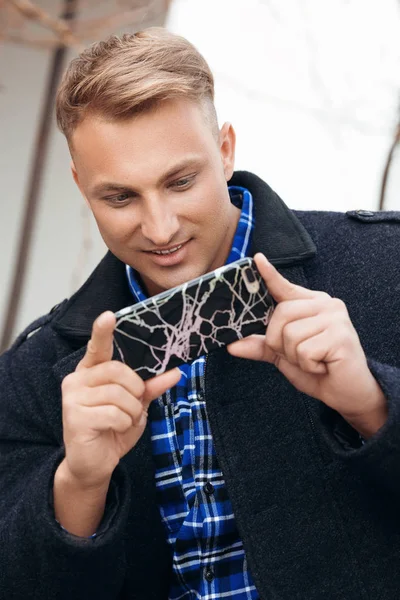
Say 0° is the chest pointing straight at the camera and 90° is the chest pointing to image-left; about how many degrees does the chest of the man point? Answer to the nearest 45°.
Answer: approximately 0°

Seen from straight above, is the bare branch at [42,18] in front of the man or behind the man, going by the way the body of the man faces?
behind

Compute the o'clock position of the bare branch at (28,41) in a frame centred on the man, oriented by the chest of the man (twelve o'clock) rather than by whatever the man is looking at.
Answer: The bare branch is roughly at 5 o'clock from the man.

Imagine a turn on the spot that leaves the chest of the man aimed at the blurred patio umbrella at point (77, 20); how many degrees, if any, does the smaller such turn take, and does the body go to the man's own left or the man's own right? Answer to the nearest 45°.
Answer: approximately 180°
